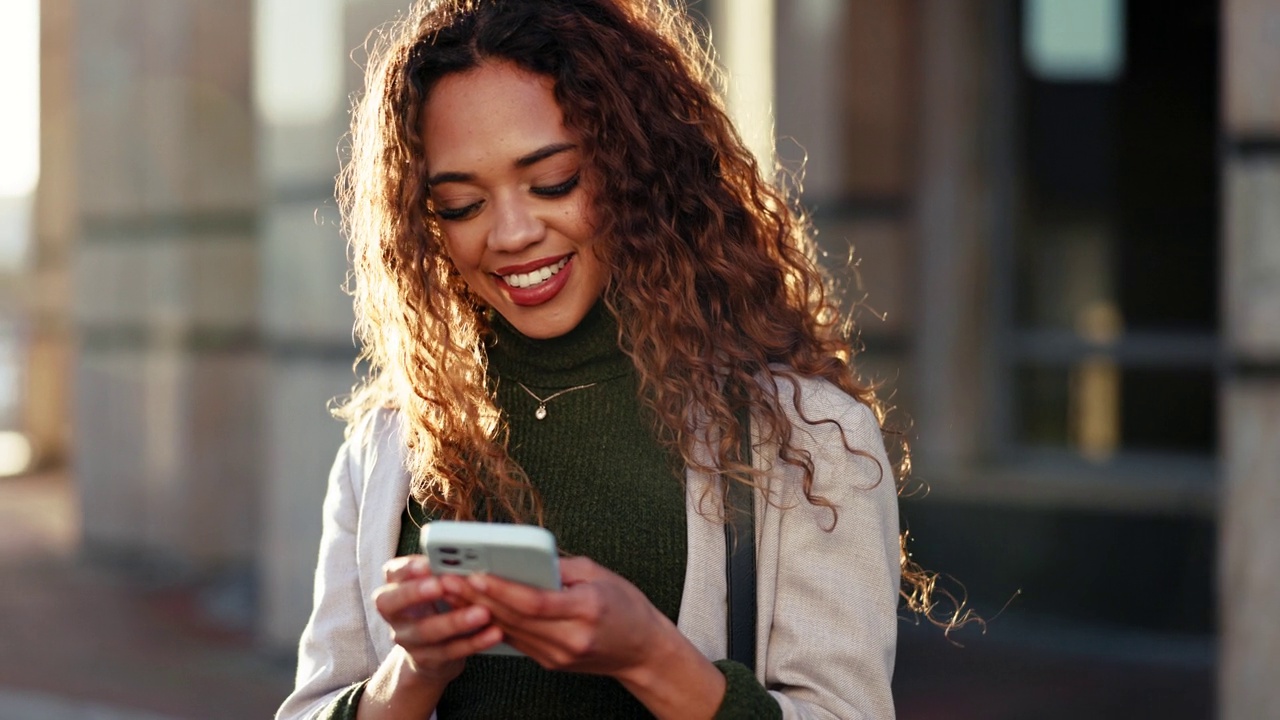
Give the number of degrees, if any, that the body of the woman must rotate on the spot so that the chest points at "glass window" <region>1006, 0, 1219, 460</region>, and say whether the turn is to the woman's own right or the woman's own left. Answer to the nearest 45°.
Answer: approximately 180°

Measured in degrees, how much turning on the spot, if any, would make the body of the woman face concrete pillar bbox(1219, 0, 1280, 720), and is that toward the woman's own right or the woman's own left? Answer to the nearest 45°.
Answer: approximately 180°

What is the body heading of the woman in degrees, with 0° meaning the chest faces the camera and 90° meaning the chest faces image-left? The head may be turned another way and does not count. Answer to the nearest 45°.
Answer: approximately 45°

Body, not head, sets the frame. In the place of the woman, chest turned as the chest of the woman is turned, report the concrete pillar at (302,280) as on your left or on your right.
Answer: on your right

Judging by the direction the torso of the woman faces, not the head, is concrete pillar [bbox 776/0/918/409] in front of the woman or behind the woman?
behind

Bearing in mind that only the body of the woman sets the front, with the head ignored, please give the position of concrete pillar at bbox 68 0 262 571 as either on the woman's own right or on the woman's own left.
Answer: on the woman's own right
